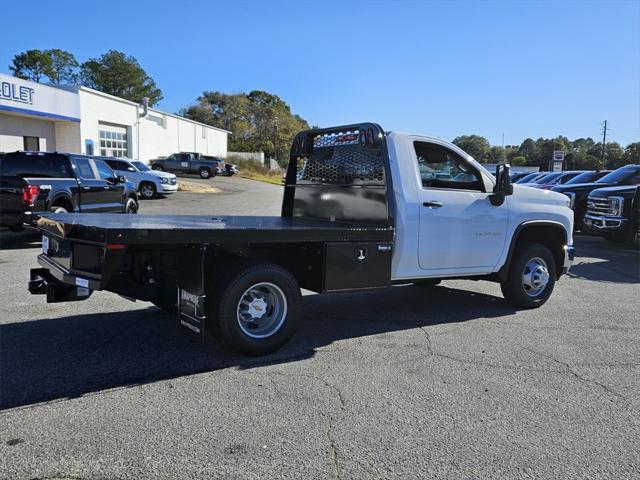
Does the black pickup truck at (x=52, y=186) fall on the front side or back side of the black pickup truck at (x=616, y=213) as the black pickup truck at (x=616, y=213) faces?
on the front side

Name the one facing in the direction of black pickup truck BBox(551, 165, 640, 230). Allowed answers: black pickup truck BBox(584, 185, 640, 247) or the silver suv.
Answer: the silver suv

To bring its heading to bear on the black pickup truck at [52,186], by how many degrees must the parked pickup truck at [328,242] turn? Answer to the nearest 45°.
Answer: approximately 90° to its left

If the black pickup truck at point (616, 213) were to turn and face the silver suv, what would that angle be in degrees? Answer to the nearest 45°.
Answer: approximately 45° to its right

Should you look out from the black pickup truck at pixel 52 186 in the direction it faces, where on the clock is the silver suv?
The silver suv is roughly at 11 o'clock from the black pickup truck.

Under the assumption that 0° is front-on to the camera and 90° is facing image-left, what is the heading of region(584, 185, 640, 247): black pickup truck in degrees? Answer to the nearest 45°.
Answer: approximately 45°

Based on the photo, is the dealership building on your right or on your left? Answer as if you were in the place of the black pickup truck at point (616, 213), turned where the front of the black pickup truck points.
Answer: on your right

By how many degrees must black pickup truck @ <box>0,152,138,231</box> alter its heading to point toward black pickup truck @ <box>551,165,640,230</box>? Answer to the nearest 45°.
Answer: approximately 45° to its right

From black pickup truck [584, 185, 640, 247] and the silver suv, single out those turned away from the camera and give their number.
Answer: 0

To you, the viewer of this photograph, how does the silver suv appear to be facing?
facing the viewer and to the right of the viewer

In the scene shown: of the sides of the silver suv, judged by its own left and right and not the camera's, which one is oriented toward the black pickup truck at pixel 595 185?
front

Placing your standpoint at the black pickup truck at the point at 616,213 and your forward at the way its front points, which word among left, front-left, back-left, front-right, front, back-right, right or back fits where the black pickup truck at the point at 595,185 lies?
back-right

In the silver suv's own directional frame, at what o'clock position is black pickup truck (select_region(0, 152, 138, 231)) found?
The black pickup truck is roughly at 2 o'clock from the silver suv.

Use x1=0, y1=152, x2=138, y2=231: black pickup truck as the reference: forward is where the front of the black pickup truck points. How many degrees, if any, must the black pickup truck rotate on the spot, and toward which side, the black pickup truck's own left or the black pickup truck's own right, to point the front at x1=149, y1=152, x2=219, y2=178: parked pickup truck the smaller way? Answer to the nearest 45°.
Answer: approximately 45° to the black pickup truck's own left

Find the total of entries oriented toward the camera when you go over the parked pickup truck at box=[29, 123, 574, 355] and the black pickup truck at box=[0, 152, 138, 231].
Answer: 0

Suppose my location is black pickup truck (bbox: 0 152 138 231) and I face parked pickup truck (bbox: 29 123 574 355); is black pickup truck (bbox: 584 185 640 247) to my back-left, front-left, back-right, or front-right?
front-left
